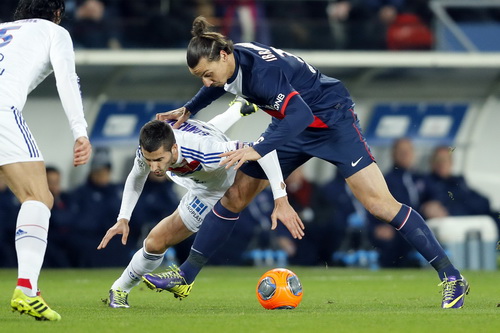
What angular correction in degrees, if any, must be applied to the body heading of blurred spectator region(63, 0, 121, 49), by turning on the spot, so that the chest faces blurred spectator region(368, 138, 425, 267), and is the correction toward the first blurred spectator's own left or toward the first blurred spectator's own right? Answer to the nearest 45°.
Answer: approximately 45° to the first blurred spectator's own left

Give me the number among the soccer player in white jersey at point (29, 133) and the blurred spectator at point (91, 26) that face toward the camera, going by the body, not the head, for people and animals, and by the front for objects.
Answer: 1

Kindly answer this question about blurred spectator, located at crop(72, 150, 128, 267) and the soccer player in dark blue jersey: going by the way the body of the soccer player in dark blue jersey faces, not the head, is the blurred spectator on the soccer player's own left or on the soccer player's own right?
on the soccer player's own right

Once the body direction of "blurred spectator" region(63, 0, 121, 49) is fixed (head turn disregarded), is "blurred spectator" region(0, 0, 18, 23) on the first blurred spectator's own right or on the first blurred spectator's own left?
on the first blurred spectator's own right

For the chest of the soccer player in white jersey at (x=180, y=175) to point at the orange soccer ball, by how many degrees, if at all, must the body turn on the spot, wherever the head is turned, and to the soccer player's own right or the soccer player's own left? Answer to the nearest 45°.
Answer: approximately 90° to the soccer player's own left

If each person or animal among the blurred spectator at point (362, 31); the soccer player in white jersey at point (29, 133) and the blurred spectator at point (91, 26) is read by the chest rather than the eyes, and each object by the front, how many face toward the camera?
2

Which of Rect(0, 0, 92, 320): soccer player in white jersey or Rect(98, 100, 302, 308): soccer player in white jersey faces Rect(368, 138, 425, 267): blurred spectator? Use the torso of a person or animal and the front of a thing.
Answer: Rect(0, 0, 92, 320): soccer player in white jersey

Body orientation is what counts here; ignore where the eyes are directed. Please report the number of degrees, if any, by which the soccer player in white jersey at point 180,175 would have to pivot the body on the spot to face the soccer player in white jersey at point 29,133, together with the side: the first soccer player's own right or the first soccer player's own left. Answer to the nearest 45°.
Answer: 0° — they already face them
